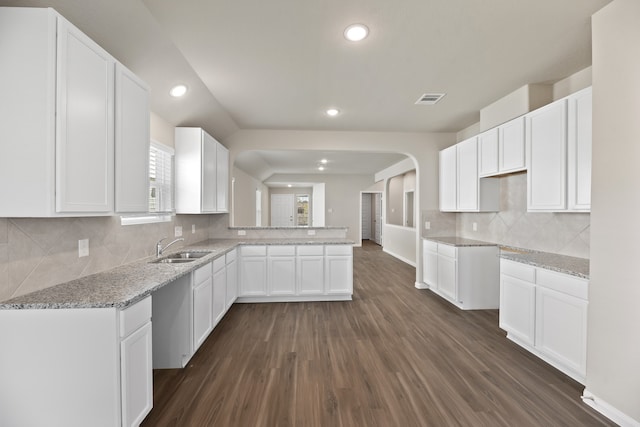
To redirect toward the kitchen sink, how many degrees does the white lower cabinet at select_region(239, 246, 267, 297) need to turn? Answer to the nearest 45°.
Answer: approximately 45° to its right

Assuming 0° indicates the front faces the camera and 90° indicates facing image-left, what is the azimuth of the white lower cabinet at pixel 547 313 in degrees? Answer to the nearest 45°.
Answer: approximately 45°

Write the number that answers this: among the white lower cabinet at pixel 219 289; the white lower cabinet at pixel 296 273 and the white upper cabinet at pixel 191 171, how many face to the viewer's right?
2

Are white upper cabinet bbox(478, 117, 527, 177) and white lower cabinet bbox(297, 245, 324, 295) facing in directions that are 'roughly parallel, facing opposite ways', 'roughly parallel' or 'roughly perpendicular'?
roughly perpendicular

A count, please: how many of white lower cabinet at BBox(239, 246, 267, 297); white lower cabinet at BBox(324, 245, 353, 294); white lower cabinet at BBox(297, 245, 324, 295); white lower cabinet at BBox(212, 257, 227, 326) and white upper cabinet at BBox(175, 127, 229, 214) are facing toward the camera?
3

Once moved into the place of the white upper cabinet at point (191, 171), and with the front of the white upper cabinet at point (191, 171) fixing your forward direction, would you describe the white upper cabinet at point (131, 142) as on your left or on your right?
on your right

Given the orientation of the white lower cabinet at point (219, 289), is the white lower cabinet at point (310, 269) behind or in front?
in front

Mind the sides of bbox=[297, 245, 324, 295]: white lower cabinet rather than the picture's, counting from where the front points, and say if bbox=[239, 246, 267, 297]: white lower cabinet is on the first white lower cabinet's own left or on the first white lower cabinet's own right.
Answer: on the first white lower cabinet's own right

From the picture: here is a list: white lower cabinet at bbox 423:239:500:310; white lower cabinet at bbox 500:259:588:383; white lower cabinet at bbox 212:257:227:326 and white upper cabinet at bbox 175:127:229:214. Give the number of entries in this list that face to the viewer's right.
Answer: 2

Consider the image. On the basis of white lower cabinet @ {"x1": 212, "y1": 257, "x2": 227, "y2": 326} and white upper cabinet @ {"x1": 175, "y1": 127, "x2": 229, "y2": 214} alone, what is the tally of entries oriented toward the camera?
0

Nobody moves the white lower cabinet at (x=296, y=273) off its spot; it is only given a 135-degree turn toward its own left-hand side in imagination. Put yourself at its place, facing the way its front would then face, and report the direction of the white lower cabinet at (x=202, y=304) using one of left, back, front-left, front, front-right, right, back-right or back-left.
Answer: back

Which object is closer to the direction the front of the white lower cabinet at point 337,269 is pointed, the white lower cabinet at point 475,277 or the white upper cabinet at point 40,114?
the white upper cabinet

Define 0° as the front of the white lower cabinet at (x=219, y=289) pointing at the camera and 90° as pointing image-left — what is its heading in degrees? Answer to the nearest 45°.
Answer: approximately 270°

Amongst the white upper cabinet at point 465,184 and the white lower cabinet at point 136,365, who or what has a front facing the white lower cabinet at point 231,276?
the white upper cabinet

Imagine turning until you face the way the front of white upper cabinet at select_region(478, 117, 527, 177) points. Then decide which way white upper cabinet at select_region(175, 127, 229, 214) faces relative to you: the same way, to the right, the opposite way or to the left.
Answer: the opposite way

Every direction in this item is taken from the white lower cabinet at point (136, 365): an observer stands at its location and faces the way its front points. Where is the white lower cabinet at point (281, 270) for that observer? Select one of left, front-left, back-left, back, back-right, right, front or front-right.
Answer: left

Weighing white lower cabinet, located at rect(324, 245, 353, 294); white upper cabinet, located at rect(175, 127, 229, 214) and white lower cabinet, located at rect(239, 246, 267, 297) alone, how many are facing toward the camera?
2

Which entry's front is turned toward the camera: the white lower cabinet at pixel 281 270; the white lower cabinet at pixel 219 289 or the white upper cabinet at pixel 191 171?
the white lower cabinet at pixel 281 270
